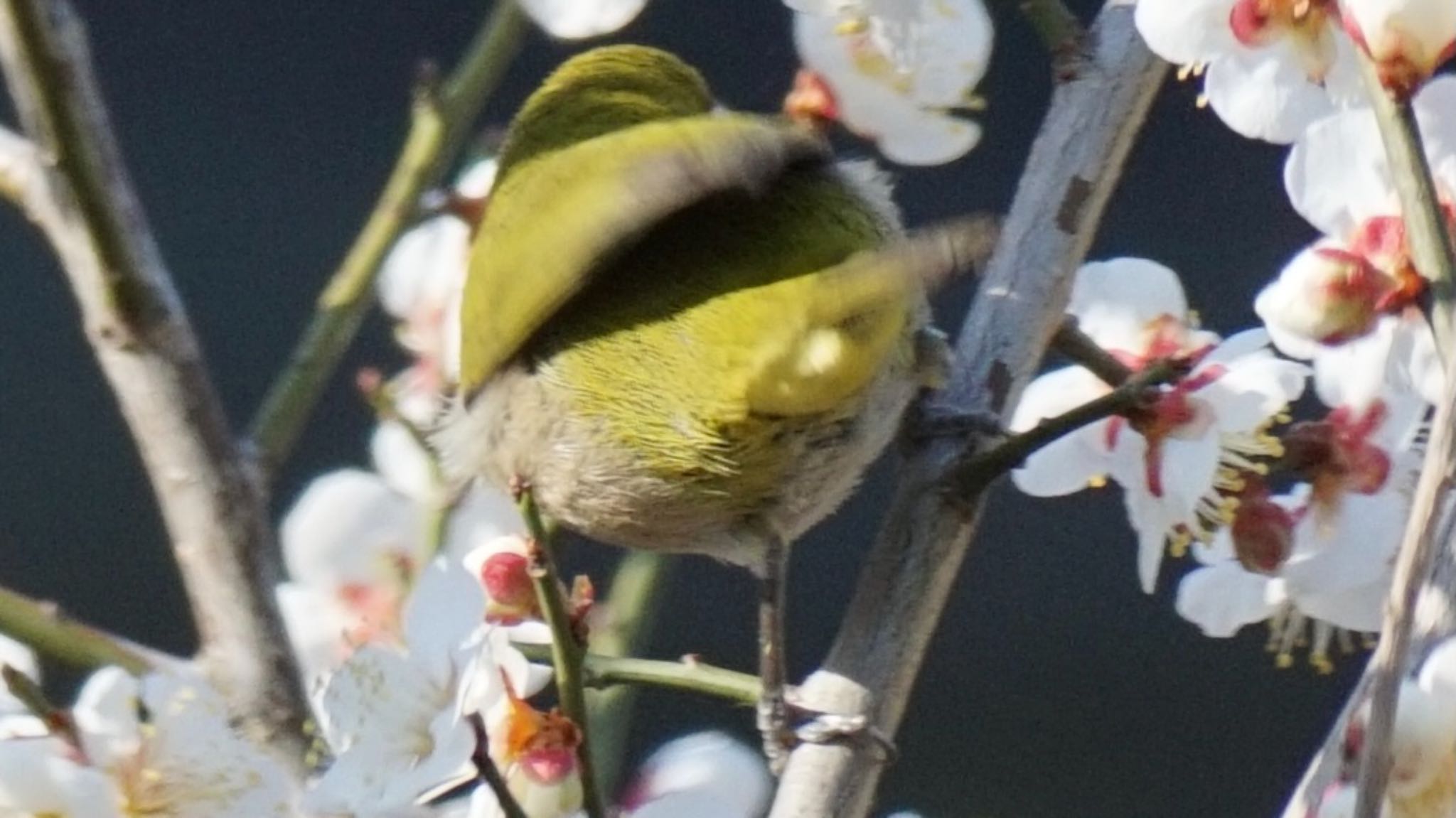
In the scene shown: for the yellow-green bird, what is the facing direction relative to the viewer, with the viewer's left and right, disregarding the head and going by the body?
facing away from the viewer and to the left of the viewer
